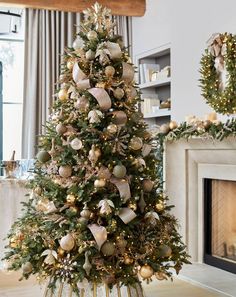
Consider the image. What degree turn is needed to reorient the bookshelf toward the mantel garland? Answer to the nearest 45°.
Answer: approximately 45° to its left

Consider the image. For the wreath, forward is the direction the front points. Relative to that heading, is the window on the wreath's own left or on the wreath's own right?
on the wreath's own right

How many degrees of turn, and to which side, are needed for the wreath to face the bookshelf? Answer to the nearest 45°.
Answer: approximately 90° to its right

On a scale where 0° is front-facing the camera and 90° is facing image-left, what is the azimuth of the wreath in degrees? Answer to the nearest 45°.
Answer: approximately 45°

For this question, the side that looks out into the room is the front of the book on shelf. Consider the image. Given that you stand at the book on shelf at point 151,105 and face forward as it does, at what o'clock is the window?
The window is roughly at 2 o'clock from the book on shelf.

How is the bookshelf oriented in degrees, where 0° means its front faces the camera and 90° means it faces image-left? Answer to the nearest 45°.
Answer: approximately 45°

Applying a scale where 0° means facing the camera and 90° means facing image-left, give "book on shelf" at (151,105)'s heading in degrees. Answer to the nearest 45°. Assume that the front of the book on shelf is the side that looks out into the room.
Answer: approximately 45°
